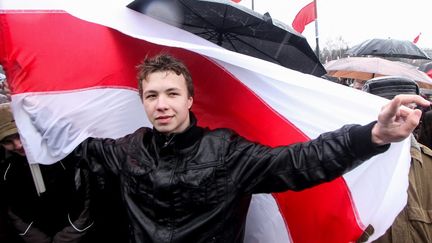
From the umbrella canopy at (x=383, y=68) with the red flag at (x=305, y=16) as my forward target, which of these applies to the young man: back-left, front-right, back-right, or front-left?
back-left

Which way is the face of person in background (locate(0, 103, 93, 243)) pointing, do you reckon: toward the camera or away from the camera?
toward the camera

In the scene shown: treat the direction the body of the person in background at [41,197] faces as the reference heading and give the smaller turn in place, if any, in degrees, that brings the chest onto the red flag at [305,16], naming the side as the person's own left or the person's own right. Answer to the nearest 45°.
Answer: approximately 135° to the person's own left

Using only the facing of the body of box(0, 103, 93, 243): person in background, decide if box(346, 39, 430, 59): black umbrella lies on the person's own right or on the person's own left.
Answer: on the person's own left

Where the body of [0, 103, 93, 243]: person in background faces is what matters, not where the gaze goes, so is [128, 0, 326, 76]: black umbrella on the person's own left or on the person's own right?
on the person's own left

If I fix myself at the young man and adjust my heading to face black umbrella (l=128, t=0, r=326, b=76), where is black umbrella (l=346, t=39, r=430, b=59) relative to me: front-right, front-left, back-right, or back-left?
front-right

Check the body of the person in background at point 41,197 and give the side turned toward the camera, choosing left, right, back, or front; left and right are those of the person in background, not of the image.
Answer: front

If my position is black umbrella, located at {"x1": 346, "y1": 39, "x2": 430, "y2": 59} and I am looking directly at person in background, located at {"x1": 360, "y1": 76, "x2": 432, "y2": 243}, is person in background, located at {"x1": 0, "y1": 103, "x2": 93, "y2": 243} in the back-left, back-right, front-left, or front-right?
front-right
